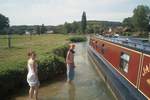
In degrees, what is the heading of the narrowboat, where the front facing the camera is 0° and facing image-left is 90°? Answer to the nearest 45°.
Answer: approximately 135°

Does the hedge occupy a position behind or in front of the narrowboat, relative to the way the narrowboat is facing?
in front
